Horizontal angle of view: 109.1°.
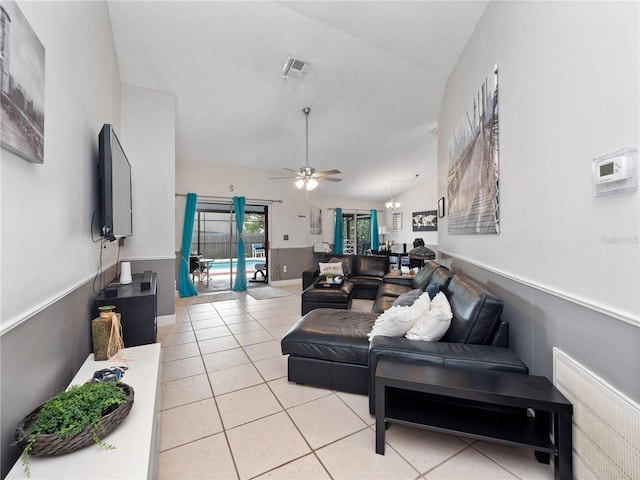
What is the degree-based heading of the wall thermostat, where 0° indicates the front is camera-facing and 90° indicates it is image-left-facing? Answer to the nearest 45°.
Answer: approximately 45°

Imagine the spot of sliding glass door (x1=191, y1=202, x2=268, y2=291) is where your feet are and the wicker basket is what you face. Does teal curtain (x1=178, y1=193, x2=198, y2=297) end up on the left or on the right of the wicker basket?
right

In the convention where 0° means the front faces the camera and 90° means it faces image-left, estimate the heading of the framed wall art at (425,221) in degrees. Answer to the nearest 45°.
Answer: approximately 45°

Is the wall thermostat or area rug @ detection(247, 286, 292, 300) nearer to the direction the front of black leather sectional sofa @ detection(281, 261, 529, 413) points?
the area rug

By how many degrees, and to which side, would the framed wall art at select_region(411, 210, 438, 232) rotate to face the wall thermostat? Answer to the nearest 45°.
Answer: approximately 45° to its left

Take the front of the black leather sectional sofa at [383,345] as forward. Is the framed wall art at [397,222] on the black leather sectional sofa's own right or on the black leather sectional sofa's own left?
on the black leather sectional sofa's own right

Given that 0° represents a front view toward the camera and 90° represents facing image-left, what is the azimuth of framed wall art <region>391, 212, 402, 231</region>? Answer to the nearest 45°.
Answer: approximately 45°

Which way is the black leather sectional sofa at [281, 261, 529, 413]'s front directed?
to the viewer's left

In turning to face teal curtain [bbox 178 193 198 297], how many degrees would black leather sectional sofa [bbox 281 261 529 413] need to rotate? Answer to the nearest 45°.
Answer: approximately 45° to its right

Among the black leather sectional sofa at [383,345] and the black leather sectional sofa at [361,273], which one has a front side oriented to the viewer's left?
the black leather sectional sofa at [383,345]

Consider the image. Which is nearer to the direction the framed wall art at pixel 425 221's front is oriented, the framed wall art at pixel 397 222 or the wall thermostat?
the wall thermostat

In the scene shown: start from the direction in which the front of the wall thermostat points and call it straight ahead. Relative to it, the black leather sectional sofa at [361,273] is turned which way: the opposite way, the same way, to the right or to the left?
to the left
